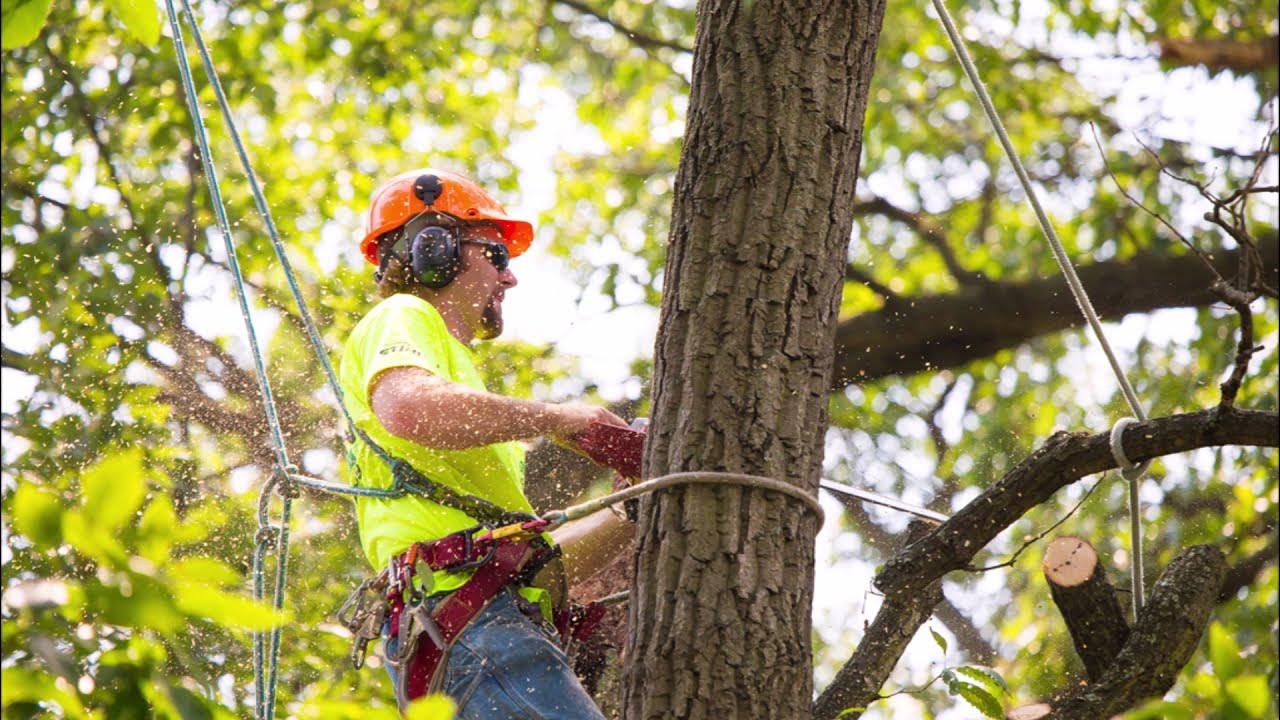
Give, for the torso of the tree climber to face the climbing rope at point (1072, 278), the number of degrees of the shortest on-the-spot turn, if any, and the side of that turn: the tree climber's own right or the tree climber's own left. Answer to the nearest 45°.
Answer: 0° — they already face it

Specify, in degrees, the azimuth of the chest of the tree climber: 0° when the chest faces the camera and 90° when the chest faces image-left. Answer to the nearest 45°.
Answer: approximately 270°

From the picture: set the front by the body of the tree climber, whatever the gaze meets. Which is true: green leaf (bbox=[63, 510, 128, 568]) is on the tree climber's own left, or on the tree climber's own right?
on the tree climber's own right

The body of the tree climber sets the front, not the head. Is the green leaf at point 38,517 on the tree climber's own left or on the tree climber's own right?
on the tree climber's own right

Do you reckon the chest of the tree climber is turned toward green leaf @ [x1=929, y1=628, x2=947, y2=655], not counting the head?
yes
